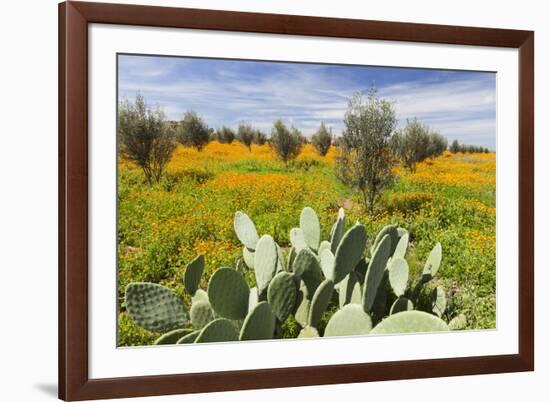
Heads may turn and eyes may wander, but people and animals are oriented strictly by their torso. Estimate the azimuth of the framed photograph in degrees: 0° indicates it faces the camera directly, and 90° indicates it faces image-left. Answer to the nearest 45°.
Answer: approximately 315°
